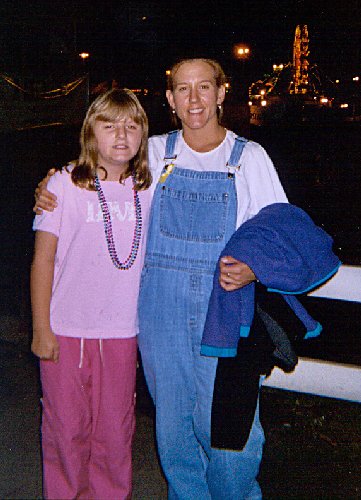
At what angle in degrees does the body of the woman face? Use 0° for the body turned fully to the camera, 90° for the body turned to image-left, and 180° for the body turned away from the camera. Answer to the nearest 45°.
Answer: approximately 0°

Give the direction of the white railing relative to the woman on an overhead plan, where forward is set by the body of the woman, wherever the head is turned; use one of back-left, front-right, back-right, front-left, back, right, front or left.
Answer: back-left
